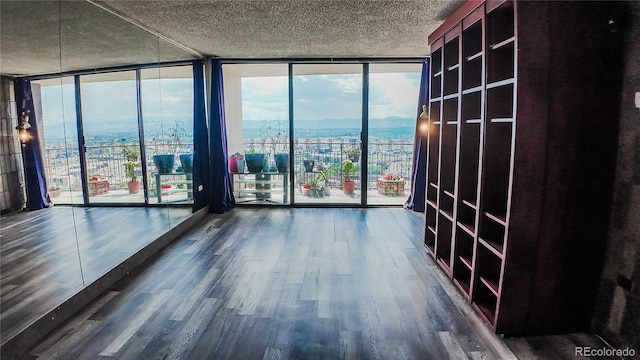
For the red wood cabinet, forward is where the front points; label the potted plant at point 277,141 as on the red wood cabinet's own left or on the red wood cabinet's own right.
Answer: on the red wood cabinet's own right

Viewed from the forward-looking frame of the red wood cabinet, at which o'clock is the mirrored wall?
The mirrored wall is roughly at 1 o'clock from the red wood cabinet.

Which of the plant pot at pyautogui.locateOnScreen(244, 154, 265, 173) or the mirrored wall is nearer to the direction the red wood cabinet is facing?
the mirrored wall

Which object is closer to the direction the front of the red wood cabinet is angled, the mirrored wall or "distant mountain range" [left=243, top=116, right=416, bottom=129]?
the mirrored wall

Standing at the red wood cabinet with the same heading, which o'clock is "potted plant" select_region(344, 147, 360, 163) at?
The potted plant is roughly at 3 o'clock from the red wood cabinet.

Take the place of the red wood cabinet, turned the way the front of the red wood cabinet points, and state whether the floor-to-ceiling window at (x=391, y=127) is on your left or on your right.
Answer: on your right

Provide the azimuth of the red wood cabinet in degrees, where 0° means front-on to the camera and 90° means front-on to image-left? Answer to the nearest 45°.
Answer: approximately 45°

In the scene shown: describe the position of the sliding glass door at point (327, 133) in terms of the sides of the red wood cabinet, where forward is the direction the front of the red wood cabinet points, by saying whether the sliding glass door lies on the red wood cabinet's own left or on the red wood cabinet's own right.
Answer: on the red wood cabinet's own right

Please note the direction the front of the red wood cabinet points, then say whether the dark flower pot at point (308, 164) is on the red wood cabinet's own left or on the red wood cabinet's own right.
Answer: on the red wood cabinet's own right
